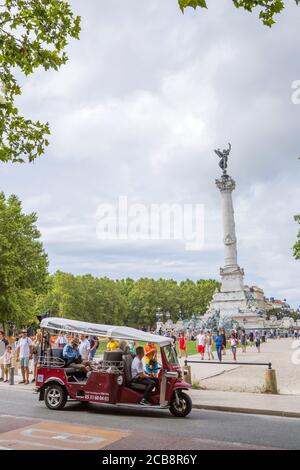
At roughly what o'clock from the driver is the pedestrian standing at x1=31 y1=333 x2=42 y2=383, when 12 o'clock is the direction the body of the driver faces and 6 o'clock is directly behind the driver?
The pedestrian standing is roughly at 8 o'clock from the driver.

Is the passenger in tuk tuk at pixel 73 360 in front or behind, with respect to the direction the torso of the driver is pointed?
behind

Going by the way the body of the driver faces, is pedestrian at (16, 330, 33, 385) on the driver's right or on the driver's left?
on the driver's left

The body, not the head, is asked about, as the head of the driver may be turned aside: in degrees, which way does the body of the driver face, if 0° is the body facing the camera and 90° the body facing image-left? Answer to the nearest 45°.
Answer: approximately 270°

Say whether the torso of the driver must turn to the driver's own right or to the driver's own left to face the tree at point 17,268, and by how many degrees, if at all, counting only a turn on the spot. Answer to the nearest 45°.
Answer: approximately 90° to the driver's own left

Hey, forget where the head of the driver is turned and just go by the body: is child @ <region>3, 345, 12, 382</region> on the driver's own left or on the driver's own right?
on the driver's own left
